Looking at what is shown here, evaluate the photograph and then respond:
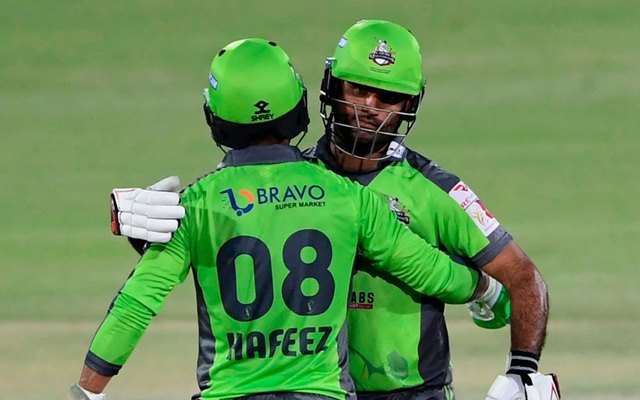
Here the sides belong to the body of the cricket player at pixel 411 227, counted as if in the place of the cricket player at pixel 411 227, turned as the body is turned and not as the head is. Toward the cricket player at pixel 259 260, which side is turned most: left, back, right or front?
front

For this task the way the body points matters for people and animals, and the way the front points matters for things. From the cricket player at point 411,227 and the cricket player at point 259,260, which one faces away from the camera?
the cricket player at point 259,260

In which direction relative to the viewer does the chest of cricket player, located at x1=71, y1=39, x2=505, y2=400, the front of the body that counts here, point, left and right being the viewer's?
facing away from the viewer

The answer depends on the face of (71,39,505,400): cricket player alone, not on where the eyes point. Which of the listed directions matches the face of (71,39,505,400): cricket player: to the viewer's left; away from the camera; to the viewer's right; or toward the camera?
away from the camera

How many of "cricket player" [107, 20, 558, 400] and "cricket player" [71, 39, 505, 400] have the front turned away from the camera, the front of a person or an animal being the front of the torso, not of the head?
1

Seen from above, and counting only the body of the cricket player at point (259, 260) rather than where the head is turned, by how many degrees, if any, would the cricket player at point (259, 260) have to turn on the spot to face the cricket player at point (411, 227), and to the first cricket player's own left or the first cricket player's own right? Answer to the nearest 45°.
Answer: approximately 45° to the first cricket player's own right

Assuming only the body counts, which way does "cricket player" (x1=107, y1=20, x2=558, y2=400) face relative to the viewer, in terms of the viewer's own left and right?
facing the viewer and to the left of the viewer
